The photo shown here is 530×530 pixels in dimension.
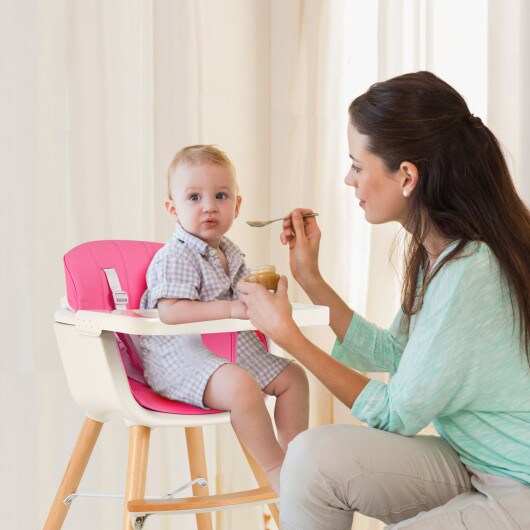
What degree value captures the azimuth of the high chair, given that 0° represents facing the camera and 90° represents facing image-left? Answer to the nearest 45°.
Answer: approximately 315°

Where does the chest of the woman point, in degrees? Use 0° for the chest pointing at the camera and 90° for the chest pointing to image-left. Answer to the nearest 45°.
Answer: approximately 90°

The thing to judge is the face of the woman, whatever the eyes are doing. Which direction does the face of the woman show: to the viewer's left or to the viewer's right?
to the viewer's left

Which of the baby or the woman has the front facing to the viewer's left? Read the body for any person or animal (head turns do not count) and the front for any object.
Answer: the woman
